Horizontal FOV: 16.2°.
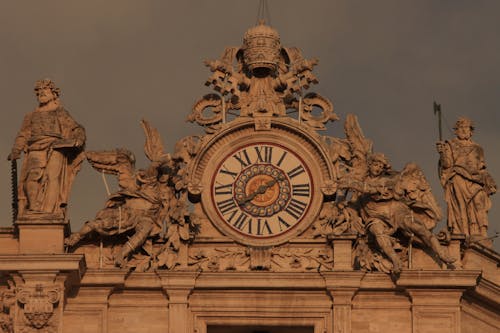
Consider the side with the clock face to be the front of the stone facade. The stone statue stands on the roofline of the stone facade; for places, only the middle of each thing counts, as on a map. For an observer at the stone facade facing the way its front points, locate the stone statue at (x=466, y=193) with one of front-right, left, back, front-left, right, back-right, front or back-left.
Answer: left

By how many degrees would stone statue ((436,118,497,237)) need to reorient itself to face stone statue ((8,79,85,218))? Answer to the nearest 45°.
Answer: approximately 90° to its right

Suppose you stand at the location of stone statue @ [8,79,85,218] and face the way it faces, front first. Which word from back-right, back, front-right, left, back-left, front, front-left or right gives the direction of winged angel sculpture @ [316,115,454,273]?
left

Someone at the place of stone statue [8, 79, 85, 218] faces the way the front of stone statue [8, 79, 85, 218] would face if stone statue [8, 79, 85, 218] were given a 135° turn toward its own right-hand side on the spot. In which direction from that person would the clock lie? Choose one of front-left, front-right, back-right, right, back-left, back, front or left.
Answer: back-right

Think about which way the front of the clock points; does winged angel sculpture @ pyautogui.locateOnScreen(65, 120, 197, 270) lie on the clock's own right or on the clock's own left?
on the clock's own right

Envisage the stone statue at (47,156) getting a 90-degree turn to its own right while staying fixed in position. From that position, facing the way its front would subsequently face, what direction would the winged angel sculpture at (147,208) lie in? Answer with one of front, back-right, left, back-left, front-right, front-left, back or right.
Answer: back

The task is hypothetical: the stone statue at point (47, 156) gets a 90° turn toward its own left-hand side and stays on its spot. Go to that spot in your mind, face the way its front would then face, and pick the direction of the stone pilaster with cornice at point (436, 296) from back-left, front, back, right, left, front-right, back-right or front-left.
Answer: front

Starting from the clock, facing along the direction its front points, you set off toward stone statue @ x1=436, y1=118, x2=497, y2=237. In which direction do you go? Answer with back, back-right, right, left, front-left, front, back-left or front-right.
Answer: left

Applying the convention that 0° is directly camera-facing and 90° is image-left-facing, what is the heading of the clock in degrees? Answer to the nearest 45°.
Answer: approximately 0°
